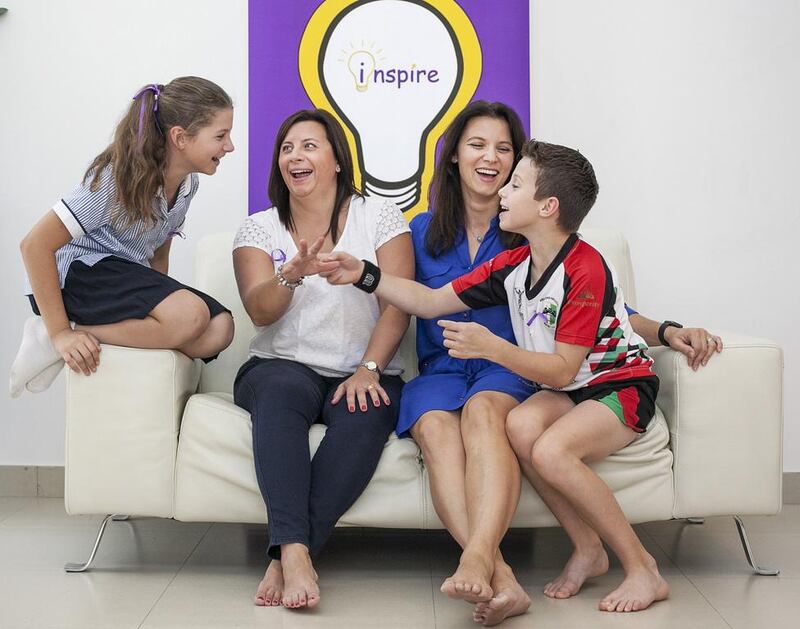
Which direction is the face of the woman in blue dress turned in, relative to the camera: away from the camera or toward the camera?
toward the camera

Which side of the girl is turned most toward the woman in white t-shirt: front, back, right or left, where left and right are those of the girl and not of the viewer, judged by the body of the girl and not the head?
front

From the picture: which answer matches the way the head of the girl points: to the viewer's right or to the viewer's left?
to the viewer's right

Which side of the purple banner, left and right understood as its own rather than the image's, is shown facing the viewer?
front

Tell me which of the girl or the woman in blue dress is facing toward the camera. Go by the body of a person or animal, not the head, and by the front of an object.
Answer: the woman in blue dress

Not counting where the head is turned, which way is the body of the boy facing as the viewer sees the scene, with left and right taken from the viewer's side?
facing the viewer and to the left of the viewer

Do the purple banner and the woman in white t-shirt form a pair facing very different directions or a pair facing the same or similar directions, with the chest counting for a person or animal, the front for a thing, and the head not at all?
same or similar directions

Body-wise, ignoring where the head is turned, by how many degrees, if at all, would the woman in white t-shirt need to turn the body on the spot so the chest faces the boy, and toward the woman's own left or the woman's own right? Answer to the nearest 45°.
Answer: approximately 45° to the woman's own left

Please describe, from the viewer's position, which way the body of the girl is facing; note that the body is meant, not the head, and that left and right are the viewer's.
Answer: facing to the right of the viewer

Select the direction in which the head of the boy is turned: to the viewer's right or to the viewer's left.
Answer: to the viewer's left

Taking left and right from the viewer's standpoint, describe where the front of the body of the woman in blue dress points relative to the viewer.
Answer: facing the viewer

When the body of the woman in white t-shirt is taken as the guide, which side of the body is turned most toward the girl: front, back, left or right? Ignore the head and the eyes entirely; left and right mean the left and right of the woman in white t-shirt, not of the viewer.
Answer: right

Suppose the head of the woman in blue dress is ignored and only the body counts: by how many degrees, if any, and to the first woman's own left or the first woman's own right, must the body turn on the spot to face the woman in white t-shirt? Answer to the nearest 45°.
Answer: approximately 90° to the first woman's own right

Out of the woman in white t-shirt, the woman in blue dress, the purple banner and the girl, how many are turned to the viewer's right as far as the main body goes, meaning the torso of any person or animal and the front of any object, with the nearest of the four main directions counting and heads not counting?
1
